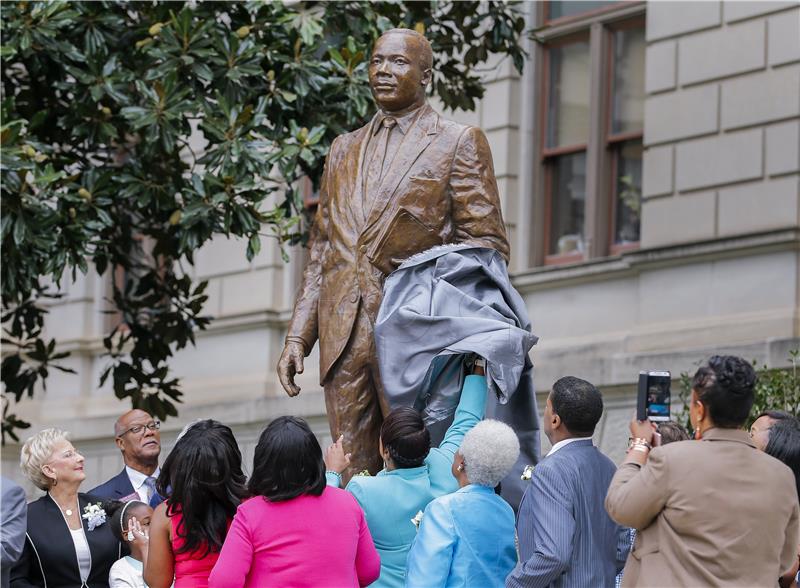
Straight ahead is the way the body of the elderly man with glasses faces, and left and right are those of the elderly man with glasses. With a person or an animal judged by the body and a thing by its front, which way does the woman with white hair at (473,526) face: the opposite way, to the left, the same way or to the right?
the opposite way

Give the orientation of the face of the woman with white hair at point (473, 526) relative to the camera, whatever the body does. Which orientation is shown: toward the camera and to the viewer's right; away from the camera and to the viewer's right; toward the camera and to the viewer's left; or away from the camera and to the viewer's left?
away from the camera and to the viewer's left

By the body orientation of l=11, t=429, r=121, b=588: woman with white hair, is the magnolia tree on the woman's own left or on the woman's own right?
on the woman's own left

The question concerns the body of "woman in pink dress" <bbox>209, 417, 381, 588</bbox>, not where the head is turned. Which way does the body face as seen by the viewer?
away from the camera

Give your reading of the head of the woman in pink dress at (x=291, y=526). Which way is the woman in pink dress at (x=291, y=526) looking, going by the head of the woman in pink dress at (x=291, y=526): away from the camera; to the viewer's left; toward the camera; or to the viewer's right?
away from the camera

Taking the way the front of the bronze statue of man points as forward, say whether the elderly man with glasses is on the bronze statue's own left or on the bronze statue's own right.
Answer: on the bronze statue's own right

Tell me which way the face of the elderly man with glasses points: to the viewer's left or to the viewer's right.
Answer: to the viewer's right

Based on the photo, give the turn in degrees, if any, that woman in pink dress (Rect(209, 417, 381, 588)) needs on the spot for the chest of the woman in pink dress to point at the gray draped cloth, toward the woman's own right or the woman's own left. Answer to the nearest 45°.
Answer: approximately 45° to the woman's own right
